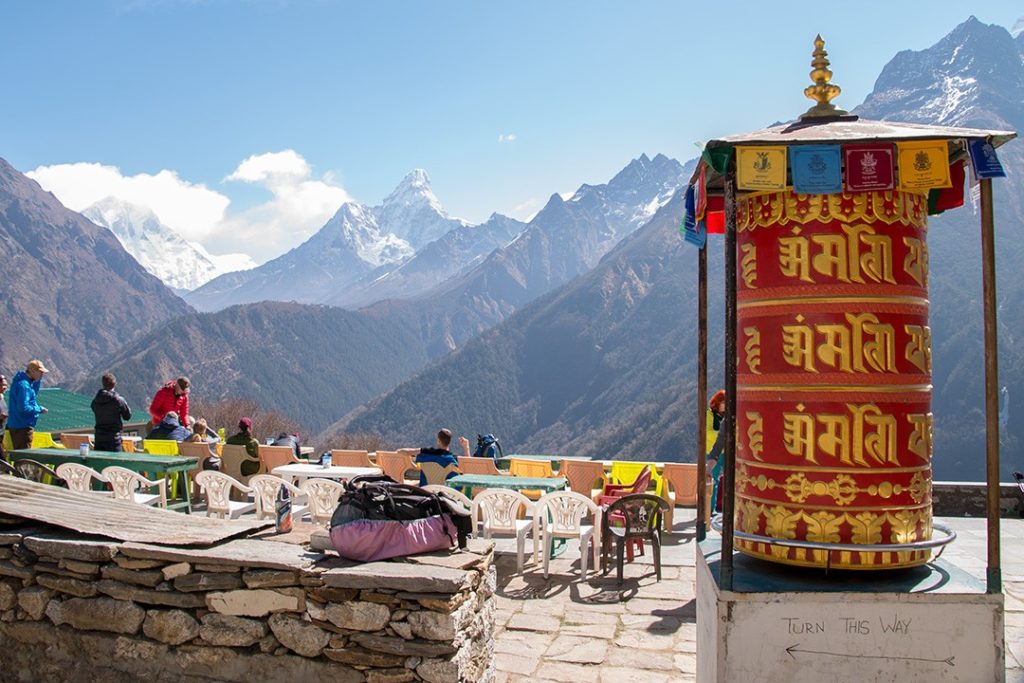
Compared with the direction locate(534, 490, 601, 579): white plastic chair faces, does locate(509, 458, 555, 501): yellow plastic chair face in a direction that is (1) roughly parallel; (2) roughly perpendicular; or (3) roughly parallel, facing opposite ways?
roughly parallel, facing opposite ways

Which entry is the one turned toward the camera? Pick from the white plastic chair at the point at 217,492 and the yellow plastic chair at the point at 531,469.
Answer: the yellow plastic chair

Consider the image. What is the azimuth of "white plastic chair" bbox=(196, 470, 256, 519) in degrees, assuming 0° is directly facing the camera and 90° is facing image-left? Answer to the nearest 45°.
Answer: approximately 225°

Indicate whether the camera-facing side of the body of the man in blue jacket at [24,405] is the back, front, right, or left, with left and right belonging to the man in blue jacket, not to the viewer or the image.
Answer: right

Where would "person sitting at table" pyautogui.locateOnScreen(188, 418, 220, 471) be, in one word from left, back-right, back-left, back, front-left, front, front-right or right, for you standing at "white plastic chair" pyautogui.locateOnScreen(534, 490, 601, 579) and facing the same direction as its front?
front-left

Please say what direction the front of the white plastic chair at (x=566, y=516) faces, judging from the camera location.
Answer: facing away from the viewer

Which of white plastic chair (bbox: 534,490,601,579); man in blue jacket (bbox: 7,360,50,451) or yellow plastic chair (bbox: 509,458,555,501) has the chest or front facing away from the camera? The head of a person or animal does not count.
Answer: the white plastic chair

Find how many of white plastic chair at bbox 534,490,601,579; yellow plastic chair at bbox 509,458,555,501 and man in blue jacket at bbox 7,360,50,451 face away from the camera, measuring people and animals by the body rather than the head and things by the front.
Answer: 1

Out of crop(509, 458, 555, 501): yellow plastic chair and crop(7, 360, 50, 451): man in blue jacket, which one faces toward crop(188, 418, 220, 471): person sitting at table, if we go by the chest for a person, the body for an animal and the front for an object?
the man in blue jacket

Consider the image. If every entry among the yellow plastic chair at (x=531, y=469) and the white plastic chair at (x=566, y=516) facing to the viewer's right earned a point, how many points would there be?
0

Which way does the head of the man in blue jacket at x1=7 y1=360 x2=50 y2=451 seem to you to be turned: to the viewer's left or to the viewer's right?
to the viewer's right

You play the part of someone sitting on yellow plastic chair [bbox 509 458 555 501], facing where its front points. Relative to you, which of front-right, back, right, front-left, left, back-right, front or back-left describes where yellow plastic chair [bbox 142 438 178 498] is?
right

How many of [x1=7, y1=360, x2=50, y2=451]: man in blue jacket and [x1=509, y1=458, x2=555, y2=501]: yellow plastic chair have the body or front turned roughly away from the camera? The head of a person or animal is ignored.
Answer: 0

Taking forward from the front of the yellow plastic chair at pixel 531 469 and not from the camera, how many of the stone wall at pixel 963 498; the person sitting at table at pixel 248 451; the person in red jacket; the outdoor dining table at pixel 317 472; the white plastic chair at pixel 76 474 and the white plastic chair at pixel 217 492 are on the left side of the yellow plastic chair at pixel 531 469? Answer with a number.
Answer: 1

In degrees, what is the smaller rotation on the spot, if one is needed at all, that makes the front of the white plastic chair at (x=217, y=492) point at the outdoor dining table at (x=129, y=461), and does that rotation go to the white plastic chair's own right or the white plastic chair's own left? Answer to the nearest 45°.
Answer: approximately 90° to the white plastic chair's own left

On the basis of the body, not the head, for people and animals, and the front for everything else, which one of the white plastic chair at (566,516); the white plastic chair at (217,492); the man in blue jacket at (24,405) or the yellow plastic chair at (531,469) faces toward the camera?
the yellow plastic chair

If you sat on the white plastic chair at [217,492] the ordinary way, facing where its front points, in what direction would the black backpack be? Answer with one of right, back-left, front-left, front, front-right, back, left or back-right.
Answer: back-right
